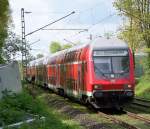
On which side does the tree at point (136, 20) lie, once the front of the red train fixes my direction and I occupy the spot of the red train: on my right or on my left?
on my left

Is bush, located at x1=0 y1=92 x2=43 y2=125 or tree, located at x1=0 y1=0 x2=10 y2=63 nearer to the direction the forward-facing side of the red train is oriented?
the bush

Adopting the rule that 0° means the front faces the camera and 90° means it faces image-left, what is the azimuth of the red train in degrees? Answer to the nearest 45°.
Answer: approximately 315°

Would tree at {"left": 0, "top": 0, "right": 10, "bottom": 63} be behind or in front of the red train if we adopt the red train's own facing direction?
behind
